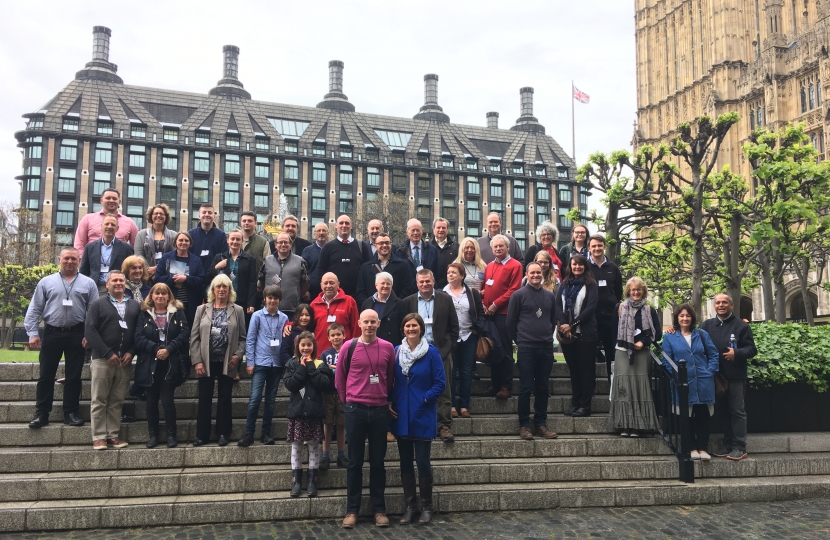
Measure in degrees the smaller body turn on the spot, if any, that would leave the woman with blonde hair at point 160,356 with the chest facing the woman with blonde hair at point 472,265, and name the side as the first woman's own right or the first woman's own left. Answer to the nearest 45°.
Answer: approximately 90° to the first woman's own left

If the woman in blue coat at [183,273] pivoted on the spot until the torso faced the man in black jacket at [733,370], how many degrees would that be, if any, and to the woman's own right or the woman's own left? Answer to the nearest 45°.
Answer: approximately 90° to the woman's own left

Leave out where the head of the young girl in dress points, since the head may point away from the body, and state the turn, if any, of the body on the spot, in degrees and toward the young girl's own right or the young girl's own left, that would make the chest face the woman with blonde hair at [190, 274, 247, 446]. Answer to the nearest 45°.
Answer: approximately 135° to the young girl's own right

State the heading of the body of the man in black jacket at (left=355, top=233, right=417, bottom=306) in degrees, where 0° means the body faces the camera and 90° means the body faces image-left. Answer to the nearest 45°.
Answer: approximately 0°

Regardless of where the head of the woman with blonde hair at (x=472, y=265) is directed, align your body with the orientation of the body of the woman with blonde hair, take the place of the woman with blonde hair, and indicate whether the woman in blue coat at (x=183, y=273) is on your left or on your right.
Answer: on your right

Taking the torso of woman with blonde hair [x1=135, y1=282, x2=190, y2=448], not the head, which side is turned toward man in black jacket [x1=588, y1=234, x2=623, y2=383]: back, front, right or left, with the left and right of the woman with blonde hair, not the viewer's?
left

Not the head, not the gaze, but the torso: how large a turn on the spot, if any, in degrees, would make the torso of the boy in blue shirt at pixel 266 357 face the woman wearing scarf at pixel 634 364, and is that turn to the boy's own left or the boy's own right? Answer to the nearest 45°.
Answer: approximately 90° to the boy's own left

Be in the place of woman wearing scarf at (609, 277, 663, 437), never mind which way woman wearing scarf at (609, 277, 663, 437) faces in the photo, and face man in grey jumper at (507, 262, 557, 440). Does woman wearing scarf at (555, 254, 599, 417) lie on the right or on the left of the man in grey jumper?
right
